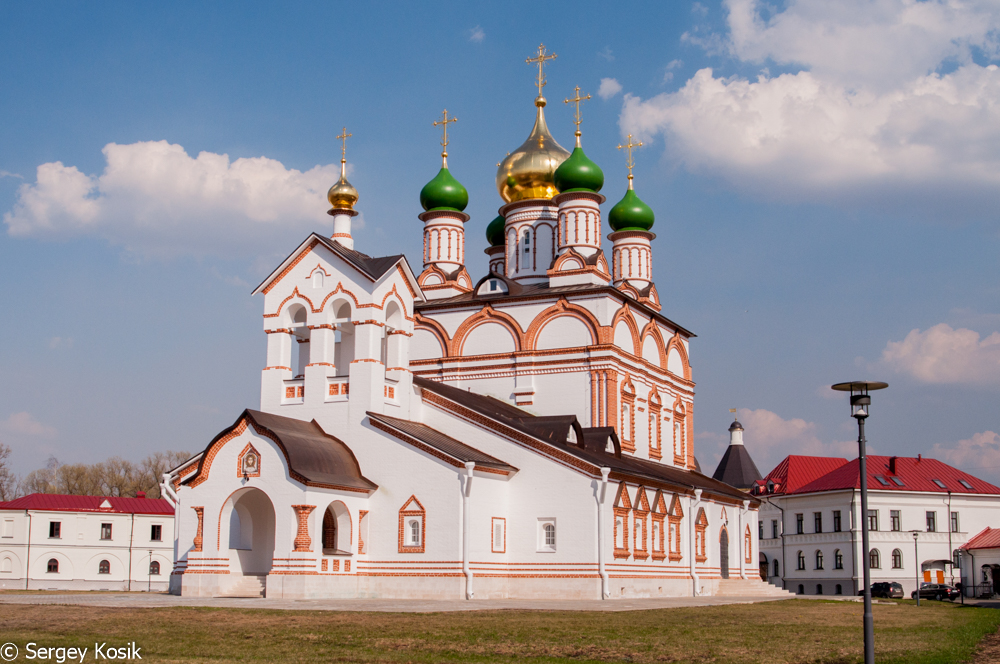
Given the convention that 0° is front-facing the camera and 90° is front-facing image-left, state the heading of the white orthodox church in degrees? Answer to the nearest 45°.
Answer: approximately 45°

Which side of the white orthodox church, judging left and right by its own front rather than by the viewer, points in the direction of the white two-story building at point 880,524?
back

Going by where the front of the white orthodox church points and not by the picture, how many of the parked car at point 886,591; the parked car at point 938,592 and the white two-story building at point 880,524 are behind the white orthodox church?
3

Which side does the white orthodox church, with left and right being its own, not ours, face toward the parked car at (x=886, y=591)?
back

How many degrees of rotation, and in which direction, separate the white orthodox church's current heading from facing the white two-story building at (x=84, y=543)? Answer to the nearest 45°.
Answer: approximately 90° to its right

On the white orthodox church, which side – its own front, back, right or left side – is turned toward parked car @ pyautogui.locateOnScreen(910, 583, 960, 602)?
back
